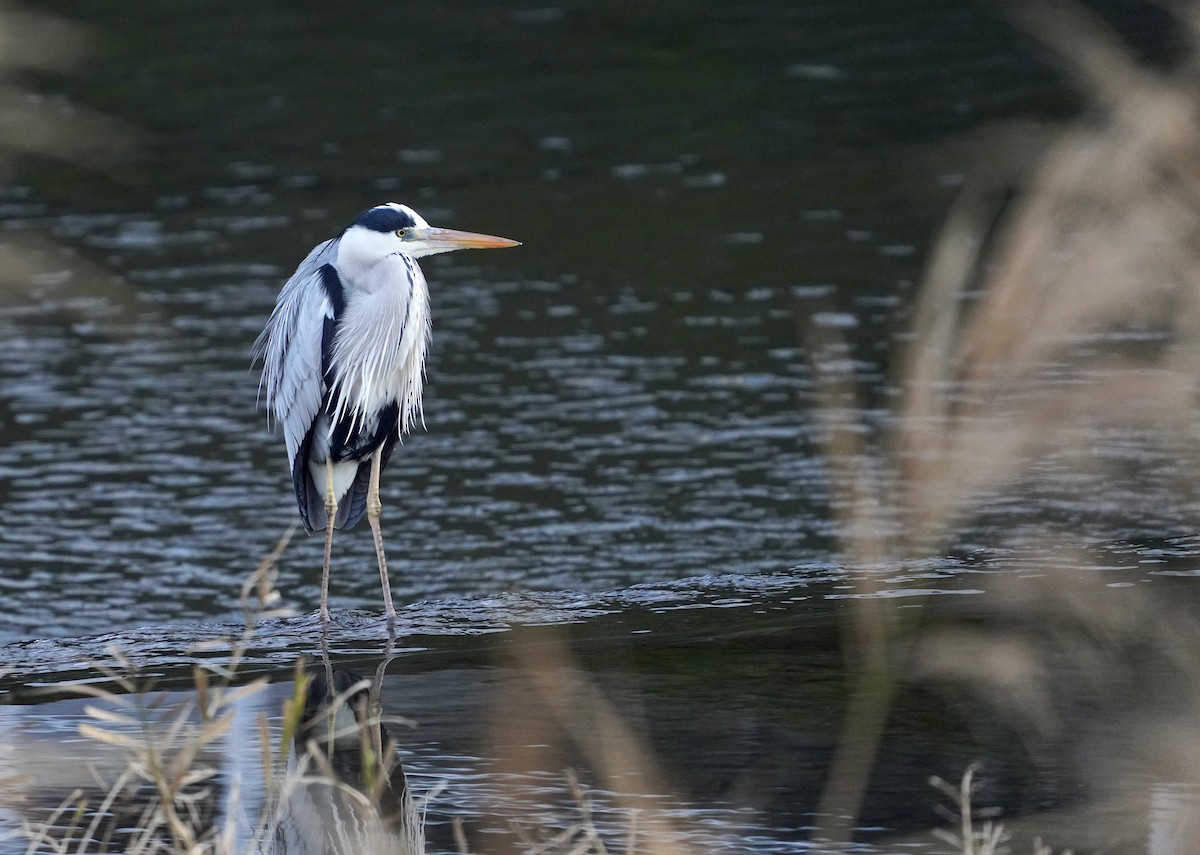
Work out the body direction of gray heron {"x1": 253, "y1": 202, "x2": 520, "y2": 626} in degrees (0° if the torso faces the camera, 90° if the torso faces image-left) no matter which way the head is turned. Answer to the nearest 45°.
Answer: approximately 315°

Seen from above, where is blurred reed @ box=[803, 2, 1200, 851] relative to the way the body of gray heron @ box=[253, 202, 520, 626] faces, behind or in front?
in front
